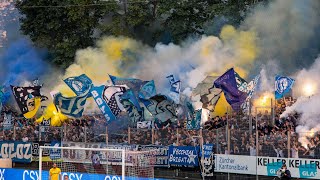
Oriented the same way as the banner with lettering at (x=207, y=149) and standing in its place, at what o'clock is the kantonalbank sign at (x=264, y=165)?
The kantonalbank sign is roughly at 10 o'clock from the banner with lettering.

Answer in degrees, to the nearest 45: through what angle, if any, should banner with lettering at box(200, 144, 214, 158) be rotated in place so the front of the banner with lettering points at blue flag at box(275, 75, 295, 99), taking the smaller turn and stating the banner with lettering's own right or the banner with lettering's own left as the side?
approximately 135° to the banner with lettering's own left

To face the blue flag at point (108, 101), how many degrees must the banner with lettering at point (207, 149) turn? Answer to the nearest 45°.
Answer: approximately 135° to its right

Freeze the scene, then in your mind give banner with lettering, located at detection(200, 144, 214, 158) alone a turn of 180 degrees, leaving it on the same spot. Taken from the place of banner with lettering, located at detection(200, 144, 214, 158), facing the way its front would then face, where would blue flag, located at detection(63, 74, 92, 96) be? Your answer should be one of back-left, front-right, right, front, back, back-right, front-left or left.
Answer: front-left

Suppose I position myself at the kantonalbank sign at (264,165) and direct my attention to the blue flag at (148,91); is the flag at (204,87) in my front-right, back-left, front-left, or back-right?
front-right

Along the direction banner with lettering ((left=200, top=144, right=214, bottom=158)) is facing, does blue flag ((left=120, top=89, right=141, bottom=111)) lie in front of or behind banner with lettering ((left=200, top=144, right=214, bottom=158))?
behind

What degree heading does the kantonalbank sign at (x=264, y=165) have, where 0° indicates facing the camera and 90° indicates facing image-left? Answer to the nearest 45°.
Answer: approximately 0°

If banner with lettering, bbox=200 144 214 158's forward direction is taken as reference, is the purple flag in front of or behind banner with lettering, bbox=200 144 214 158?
behind

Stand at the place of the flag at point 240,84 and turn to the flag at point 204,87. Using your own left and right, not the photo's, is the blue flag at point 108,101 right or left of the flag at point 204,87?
left
